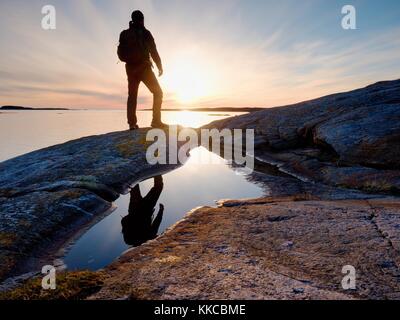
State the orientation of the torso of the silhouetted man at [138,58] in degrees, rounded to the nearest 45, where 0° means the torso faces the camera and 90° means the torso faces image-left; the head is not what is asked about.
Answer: approximately 225°
